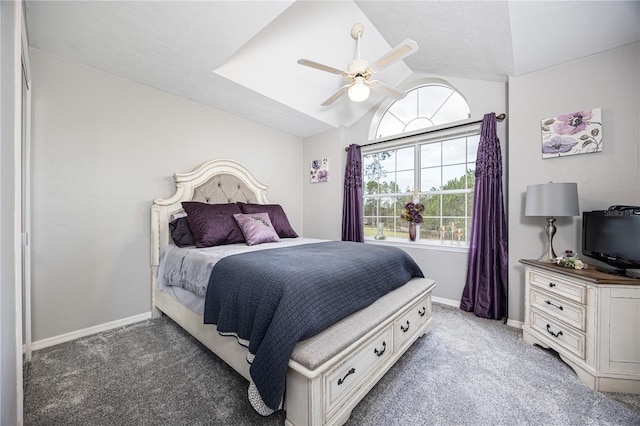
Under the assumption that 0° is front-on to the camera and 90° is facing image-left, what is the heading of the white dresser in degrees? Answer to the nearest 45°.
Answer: approximately 45°

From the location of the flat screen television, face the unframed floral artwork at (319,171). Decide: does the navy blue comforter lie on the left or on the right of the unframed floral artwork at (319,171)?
left

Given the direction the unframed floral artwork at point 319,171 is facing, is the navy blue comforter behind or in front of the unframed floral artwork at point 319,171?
in front

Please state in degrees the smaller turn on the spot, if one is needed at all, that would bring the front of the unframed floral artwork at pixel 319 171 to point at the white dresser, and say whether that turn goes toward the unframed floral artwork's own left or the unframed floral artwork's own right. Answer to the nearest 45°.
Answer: approximately 90° to the unframed floral artwork's own left

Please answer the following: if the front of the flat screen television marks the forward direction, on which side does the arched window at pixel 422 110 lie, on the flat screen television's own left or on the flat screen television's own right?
on the flat screen television's own right

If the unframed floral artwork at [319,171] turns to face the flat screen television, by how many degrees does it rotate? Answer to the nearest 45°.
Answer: approximately 90° to its left

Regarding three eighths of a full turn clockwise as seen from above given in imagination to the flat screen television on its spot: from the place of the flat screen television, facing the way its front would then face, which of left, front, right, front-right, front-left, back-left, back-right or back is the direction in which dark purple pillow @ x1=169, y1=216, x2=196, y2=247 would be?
back-left

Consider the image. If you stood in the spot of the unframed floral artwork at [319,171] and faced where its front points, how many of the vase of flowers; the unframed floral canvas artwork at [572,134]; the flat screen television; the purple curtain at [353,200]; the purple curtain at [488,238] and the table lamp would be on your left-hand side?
6

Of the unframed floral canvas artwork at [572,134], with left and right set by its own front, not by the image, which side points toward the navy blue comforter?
front

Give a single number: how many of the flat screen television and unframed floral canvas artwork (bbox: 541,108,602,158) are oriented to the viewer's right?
0

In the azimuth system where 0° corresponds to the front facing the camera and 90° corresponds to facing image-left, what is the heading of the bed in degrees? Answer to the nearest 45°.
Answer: approximately 315°

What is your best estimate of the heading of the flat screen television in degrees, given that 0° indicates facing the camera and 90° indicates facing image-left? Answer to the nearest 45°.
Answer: approximately 45°
